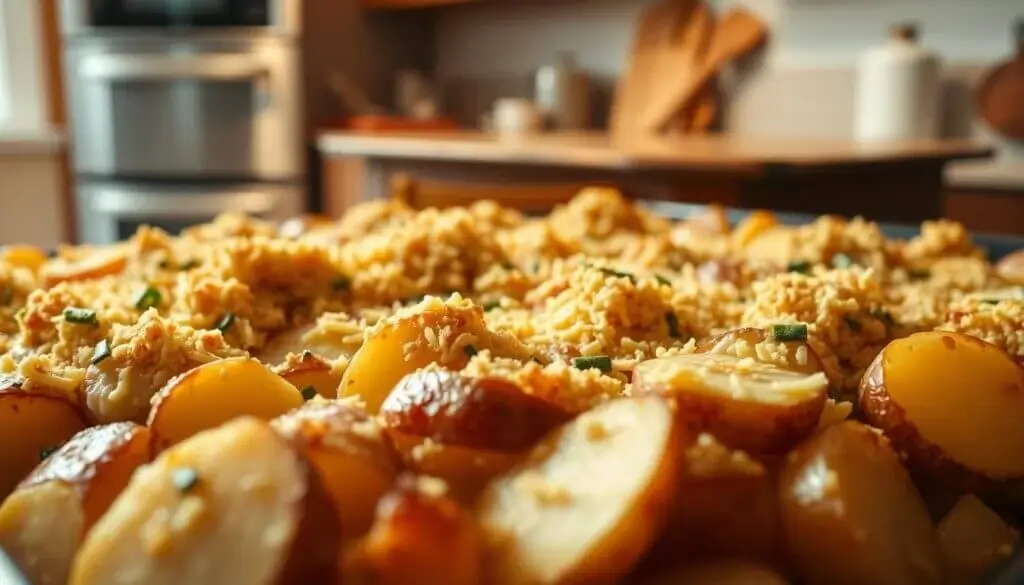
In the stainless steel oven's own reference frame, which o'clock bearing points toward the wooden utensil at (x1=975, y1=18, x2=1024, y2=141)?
The wooden utensil is roughly at 10 o'clock from the stainless steel oven.

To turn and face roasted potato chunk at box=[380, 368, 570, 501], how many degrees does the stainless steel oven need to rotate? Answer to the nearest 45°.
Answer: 0° — it already faces it

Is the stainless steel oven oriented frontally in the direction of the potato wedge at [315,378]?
yes

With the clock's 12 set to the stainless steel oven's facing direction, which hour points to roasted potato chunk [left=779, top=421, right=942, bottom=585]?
The roasted potato chunk is roughly at 12 o'clock from the stainless steel oven.

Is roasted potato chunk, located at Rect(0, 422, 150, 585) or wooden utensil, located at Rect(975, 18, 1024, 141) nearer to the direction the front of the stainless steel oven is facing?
the roasted potato chunk

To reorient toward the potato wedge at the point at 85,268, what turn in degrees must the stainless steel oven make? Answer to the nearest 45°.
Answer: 0° — it already faces it

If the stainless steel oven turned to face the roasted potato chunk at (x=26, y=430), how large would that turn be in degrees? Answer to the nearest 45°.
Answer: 0° — it already faces it
